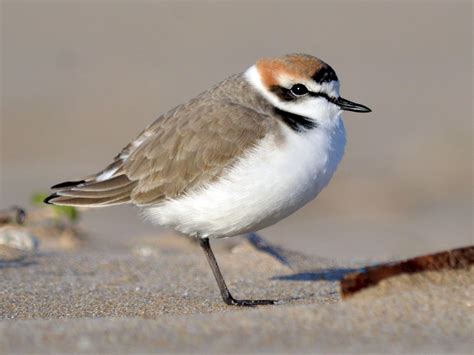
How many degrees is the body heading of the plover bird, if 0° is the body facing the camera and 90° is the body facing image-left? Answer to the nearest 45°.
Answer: approximately 270°
